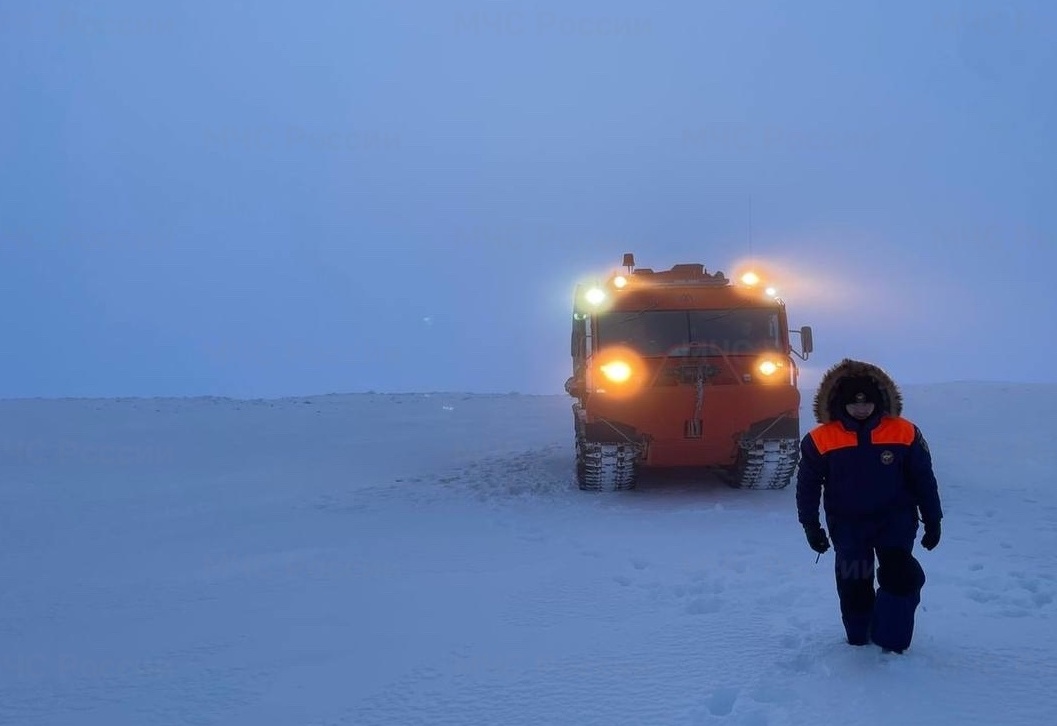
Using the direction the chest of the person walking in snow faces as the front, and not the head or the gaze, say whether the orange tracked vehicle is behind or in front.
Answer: behind

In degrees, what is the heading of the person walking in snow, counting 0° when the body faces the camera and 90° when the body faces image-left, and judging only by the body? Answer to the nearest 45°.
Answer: approximately 0°

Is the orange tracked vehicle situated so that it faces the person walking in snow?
yes

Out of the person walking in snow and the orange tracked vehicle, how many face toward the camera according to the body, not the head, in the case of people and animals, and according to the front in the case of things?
2
